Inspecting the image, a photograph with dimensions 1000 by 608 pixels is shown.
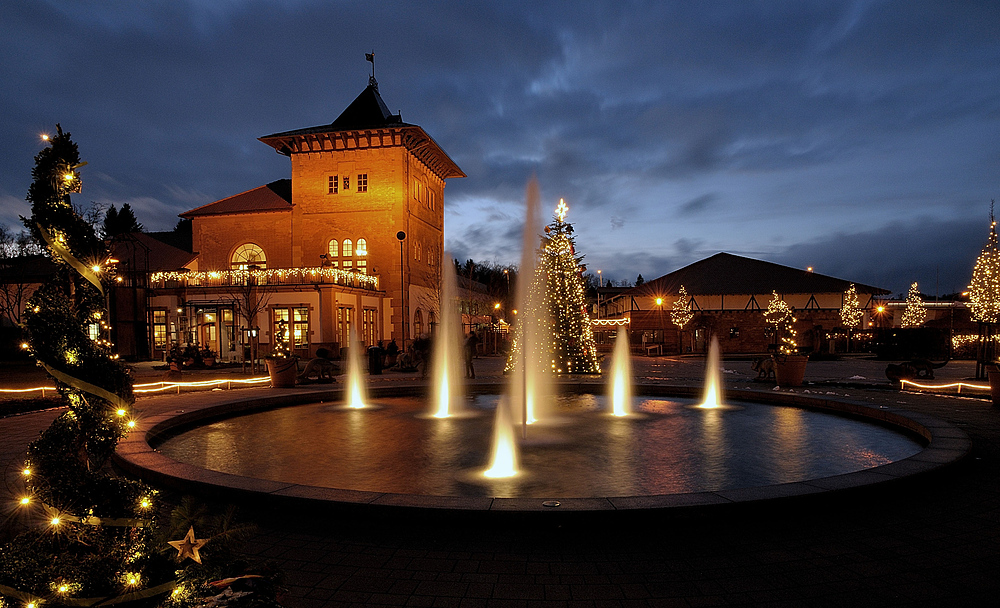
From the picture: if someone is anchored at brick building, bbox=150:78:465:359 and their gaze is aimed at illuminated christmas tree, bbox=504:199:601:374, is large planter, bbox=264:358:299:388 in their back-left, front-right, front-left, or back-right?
front-right

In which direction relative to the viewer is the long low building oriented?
toward the camera

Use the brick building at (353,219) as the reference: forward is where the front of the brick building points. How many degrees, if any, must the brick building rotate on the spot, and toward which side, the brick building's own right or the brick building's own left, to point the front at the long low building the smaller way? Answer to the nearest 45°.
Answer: approximately 90° to the brick building's own left

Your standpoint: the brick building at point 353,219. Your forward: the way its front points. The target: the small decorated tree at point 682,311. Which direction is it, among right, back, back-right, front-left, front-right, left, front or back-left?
left

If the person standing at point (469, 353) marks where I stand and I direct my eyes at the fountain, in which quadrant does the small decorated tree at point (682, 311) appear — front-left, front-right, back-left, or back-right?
back-left

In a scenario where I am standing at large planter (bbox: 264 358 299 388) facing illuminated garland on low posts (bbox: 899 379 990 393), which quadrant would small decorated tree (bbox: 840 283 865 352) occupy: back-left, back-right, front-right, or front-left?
front-left

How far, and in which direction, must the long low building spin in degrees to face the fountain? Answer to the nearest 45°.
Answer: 0° — it already faces it

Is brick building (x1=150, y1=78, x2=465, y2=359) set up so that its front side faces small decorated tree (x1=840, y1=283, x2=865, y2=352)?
no

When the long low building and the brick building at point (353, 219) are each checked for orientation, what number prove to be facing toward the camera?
2

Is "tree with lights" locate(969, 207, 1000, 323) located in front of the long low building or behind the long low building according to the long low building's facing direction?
in front

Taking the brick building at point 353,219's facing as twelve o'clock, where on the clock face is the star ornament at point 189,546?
The star ornament is roughly at 12 o'clock from the brick building.

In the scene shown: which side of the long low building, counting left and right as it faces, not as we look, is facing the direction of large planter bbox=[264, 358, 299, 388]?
front

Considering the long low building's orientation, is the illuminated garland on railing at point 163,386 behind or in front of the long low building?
in front

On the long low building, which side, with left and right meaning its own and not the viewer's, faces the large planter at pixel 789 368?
front

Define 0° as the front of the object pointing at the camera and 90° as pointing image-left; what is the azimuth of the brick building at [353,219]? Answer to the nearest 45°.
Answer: approximately 0°
